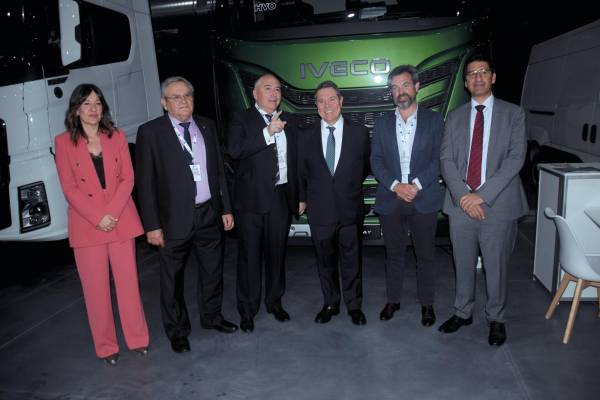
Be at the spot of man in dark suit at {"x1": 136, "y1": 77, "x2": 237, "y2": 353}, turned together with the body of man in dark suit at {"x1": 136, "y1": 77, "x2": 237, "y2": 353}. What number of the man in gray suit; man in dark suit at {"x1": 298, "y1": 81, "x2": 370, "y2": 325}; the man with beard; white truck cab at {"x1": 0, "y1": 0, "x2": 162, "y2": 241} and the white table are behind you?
1

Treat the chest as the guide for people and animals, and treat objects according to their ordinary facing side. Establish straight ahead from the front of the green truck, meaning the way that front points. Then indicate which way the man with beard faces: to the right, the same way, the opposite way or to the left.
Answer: the same way

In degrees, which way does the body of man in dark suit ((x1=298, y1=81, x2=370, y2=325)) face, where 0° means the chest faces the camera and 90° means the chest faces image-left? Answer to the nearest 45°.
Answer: approximately 0°

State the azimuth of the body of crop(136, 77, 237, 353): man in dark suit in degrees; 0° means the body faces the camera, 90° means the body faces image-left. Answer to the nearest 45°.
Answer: approximately 315°

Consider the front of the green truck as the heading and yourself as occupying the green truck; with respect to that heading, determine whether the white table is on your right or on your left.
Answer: on your left

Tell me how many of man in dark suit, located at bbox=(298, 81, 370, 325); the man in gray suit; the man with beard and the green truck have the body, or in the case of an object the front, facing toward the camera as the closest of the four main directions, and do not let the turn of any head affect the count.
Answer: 4

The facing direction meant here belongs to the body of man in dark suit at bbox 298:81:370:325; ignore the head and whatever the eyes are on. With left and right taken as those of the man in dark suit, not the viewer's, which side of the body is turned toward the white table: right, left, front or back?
left

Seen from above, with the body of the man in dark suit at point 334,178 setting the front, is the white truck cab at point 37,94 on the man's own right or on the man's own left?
on the man's own right

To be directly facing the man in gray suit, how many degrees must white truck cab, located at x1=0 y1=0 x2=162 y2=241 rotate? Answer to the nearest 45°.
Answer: approximately 90° to its left

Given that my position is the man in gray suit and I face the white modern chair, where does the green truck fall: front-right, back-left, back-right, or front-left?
back-left

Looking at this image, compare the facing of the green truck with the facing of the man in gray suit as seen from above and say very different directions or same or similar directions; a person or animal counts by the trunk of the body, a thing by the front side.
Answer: same or similar directions

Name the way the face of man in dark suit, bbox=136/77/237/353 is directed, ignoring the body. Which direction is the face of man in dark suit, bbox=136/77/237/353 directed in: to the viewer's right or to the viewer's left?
to the viewer's right

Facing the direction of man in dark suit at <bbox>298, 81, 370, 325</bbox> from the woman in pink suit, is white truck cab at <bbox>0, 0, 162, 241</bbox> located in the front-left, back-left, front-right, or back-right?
back-left

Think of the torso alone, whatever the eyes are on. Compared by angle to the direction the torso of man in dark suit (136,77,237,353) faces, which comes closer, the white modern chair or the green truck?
the white modern chair

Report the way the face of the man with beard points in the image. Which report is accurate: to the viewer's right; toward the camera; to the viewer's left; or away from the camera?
toward the camera

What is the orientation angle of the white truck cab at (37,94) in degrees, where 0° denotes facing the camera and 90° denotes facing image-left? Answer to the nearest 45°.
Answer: approximately 45°
